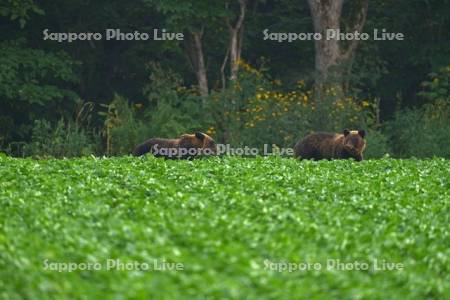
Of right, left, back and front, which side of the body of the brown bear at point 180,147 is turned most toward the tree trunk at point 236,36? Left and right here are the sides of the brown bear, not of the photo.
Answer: left

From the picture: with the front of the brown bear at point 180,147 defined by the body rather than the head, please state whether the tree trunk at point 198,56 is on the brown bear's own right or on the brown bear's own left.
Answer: on the brown bear's own left

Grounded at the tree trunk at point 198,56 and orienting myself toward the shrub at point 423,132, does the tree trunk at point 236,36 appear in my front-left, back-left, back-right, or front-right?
front-left

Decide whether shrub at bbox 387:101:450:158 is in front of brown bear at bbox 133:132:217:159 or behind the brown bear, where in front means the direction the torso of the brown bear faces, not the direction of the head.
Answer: in front

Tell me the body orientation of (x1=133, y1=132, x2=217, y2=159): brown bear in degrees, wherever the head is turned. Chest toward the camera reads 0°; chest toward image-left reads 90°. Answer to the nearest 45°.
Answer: approximately 270°

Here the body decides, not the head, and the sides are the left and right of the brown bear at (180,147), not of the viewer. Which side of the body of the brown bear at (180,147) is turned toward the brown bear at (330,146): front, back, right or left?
front

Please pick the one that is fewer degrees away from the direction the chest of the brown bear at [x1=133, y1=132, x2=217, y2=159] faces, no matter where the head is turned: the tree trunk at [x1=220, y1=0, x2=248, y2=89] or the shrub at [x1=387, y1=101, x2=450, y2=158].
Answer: the shrub

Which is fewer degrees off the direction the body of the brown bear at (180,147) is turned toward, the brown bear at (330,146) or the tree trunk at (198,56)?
the brown bear

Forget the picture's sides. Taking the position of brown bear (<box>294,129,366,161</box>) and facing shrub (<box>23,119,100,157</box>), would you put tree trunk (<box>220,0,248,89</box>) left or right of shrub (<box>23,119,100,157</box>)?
right

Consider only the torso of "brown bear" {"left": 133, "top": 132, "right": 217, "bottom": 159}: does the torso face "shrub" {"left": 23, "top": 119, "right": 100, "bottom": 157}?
no

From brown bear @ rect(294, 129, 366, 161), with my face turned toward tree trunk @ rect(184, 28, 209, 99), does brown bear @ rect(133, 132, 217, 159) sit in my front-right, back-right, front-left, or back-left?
front-left

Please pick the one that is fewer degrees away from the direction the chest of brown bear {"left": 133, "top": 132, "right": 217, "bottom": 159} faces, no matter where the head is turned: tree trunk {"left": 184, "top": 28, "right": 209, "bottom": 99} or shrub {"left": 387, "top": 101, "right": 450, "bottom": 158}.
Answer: the shrub
